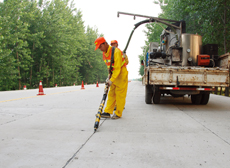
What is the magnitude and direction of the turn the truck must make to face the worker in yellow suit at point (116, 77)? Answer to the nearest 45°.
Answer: approximately 135° to its left
